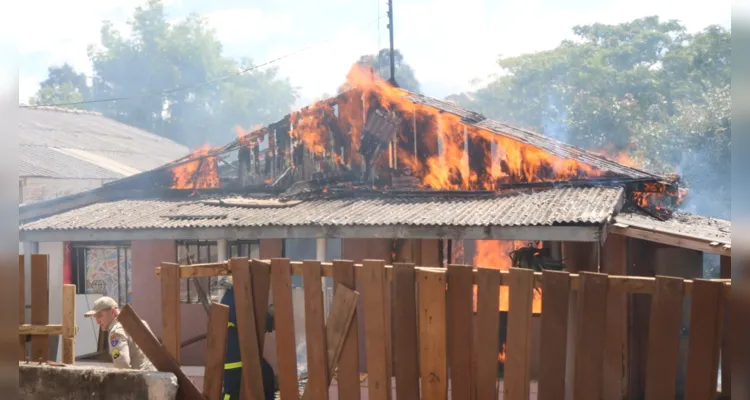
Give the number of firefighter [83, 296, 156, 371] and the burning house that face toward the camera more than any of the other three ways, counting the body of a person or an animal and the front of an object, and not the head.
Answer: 1

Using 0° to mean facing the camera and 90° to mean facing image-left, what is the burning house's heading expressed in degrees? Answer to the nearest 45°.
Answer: approximately 0°

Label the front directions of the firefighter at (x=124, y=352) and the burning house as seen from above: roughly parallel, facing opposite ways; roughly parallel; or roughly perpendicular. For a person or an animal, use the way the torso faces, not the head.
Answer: roughly perpendicular

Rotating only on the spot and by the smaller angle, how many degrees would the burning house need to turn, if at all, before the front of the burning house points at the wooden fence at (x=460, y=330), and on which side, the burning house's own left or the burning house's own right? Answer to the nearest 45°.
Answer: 0° — it already faces it
